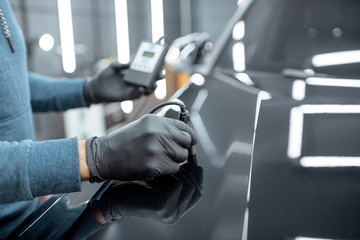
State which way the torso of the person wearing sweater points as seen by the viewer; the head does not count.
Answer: to the viewer's right
